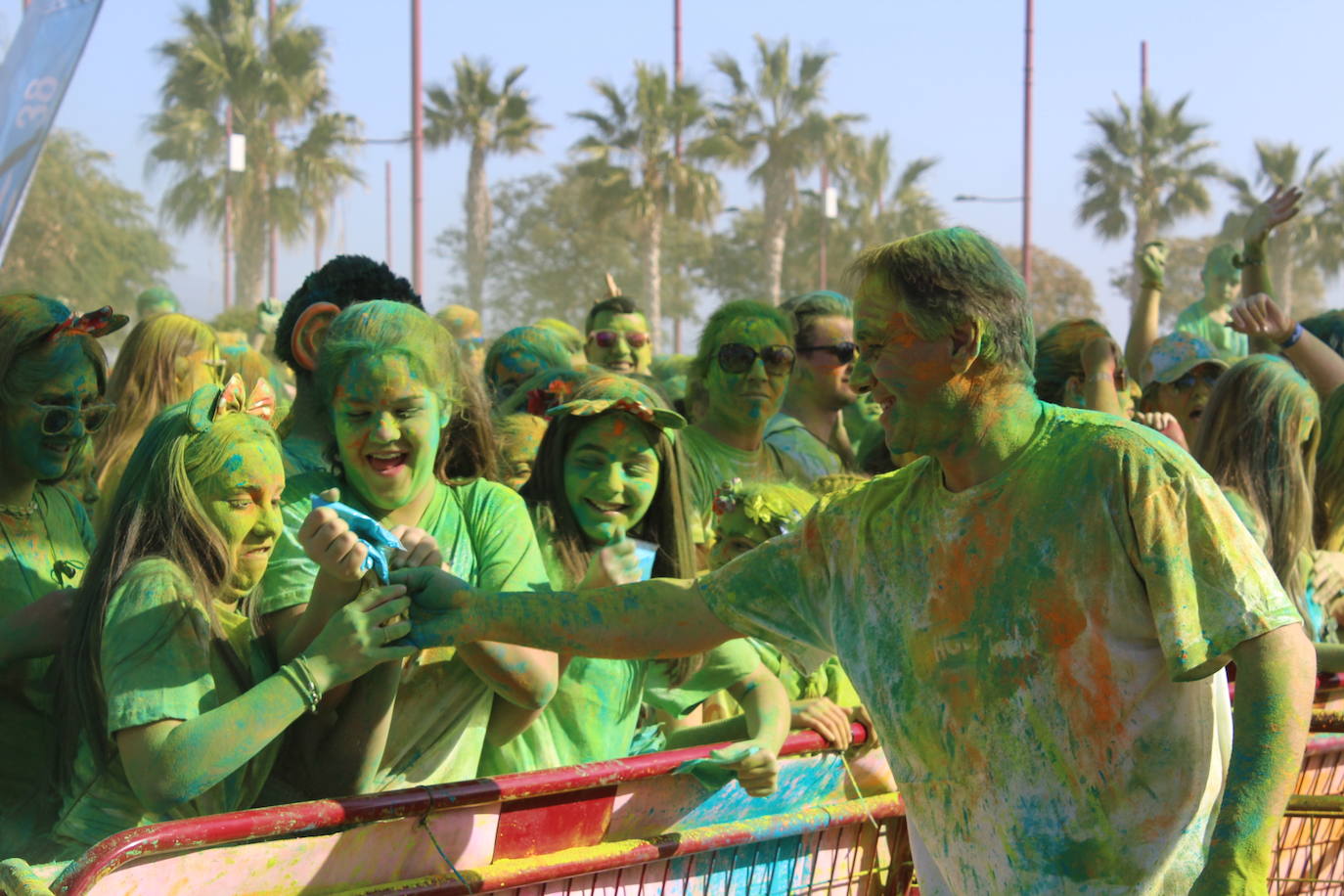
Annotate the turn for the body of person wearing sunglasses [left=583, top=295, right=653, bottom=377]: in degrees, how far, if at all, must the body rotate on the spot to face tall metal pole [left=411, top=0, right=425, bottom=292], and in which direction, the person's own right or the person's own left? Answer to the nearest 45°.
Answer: approximately 180°

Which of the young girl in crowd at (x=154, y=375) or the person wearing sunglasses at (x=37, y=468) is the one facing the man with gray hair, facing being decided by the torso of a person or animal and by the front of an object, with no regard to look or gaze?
the person wearing sunglasses

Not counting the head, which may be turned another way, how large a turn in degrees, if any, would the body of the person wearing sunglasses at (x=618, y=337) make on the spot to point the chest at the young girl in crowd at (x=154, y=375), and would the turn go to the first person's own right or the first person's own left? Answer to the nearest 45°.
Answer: approximately 45° to the first person's own right

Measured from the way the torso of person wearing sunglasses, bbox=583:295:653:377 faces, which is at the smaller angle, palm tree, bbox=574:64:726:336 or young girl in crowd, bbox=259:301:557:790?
the young girl in crowd

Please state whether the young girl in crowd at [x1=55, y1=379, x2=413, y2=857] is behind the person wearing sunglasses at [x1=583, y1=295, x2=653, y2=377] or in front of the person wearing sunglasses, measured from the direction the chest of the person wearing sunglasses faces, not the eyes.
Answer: in front

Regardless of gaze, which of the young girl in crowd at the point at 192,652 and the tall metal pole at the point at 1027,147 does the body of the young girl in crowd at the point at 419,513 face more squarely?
the young girl in crowd

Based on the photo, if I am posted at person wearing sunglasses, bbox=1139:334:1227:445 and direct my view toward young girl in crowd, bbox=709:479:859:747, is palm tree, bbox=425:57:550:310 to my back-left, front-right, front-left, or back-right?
back-right
